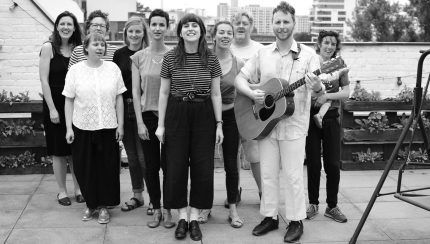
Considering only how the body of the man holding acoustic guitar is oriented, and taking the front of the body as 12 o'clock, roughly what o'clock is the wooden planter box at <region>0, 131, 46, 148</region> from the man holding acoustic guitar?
The wooden planter box is roughly at 4 o'clock from the man holding acoustic guitar.

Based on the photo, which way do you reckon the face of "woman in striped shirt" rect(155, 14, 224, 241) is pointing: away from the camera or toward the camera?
toward the camera

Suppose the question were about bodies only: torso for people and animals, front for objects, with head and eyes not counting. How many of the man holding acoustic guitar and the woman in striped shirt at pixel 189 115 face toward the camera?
2

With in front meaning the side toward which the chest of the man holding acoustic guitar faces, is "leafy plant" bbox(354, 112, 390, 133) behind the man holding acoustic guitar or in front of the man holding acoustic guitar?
behind

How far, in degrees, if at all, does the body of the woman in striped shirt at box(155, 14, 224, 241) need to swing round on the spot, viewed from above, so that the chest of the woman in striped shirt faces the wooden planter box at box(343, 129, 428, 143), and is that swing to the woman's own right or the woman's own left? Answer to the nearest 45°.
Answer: approximately 135° to the woman's own left

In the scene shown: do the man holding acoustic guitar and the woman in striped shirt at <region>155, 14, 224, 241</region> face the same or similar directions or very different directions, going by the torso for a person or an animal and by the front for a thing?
same or similar directions

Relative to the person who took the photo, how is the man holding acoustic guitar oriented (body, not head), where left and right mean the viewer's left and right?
facing the viewer

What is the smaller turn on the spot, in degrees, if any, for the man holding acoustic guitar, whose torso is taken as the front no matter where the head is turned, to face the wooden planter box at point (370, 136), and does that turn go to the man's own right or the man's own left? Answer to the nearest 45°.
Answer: approximately 135° to the man's own left

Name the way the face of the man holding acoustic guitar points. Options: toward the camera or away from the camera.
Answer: toward the camera

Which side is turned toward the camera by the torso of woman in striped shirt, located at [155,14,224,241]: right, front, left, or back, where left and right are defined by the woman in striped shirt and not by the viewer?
front

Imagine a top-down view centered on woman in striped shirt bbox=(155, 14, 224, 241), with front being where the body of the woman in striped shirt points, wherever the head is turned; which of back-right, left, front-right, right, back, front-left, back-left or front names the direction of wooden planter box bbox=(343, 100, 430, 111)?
back-left
